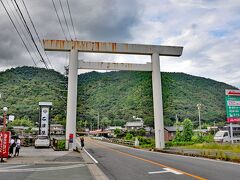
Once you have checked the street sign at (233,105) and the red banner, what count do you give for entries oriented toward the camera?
2

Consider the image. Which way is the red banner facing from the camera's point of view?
toward the camera

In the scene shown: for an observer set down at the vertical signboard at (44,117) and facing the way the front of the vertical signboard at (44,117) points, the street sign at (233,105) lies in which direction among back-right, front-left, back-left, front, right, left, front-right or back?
front-left

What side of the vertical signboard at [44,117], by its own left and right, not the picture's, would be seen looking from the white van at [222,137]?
left

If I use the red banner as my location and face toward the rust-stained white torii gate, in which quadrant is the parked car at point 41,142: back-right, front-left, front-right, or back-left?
front-left

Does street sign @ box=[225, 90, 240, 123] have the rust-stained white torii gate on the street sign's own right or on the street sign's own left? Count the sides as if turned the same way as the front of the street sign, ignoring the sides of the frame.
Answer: on the street sign's own right

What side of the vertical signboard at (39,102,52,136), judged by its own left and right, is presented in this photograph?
front

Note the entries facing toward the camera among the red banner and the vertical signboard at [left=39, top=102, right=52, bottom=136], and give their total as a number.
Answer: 2

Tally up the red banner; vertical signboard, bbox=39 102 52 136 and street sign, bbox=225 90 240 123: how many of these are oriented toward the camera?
3

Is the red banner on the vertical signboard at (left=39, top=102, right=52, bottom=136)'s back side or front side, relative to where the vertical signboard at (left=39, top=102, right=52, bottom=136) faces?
on the front side

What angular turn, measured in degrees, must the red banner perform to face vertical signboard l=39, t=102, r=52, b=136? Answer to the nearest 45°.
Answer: approximately 180°

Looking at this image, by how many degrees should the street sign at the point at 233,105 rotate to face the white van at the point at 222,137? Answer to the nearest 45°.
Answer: approximately 180°

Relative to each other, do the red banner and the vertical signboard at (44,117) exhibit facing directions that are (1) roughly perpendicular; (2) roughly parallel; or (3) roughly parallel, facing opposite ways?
roughly parallel

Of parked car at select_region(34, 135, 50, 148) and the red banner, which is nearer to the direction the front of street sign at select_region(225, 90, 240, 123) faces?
the red banner
